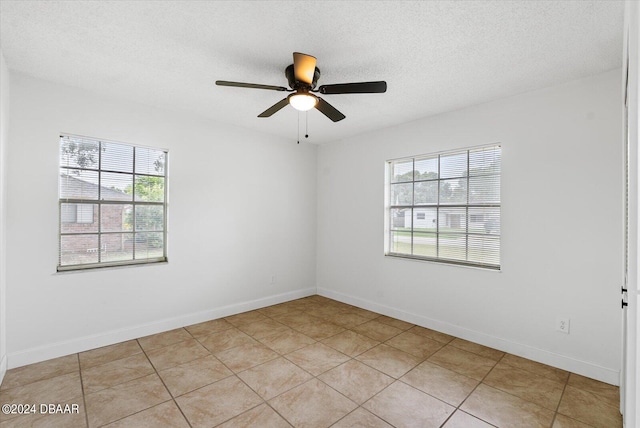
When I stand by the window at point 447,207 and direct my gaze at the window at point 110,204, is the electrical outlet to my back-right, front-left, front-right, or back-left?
back-left

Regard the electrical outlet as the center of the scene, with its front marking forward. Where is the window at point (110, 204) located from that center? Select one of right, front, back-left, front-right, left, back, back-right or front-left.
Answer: front

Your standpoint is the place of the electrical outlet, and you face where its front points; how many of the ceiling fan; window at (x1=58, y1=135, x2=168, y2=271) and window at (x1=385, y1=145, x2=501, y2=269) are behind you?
0

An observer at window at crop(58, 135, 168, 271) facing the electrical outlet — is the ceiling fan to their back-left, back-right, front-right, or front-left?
front-right

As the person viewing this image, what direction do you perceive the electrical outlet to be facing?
facing the viewer and to the left of the viewer

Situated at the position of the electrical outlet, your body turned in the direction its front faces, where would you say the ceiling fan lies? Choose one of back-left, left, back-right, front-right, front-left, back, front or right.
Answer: front

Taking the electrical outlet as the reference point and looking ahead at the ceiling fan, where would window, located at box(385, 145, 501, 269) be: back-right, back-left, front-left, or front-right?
front-right

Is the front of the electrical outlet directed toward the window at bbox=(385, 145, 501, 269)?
no

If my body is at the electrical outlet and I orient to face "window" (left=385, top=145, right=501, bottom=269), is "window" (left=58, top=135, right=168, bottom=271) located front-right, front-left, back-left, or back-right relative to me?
front-left
